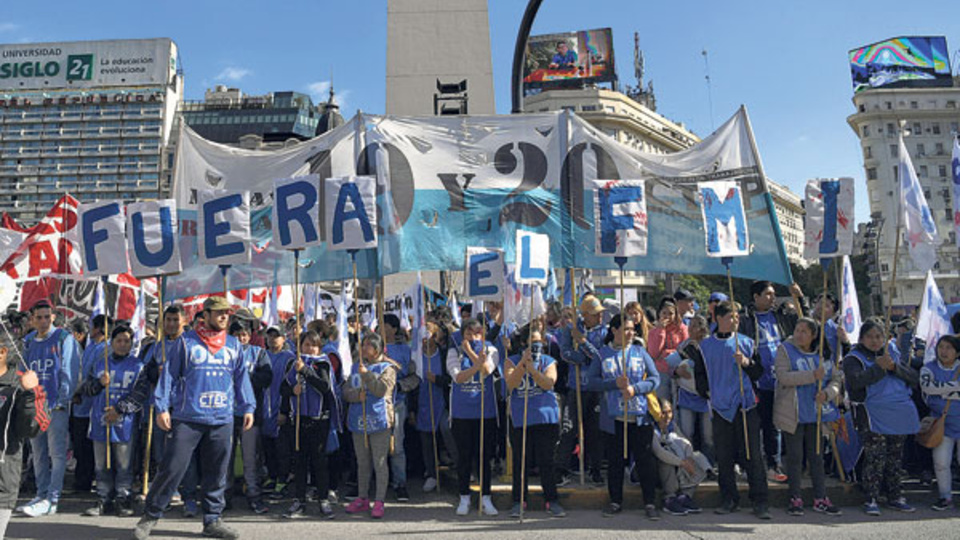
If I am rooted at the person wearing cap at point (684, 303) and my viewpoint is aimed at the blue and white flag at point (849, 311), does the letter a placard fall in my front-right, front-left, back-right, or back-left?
back-right

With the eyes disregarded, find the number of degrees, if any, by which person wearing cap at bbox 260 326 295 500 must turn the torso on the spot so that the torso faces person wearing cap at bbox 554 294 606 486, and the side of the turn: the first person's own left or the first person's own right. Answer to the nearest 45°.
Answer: approximately 45° to the first person's own left

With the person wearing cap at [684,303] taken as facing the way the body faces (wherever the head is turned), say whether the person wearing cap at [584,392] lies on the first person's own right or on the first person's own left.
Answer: on the first person's own right

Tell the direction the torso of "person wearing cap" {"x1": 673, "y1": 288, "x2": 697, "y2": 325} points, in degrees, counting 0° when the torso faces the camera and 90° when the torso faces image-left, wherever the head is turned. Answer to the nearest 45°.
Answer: approximately 315°

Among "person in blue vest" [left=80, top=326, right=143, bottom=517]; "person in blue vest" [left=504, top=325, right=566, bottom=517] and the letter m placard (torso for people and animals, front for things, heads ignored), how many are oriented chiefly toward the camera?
3

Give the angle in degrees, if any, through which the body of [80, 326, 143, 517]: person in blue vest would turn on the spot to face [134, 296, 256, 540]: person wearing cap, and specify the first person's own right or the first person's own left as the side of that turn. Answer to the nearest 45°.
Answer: approximately 45° to the first person's own left

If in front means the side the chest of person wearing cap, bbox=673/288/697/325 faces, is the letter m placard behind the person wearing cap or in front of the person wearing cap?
in front

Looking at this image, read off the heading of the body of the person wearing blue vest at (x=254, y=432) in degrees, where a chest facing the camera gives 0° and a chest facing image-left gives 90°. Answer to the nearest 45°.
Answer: approximately 315°
